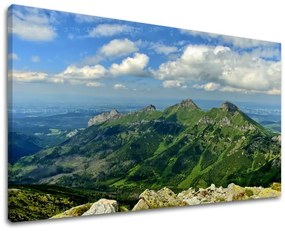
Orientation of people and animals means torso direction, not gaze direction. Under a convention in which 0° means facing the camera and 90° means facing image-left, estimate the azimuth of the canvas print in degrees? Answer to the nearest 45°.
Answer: approximately 315°
